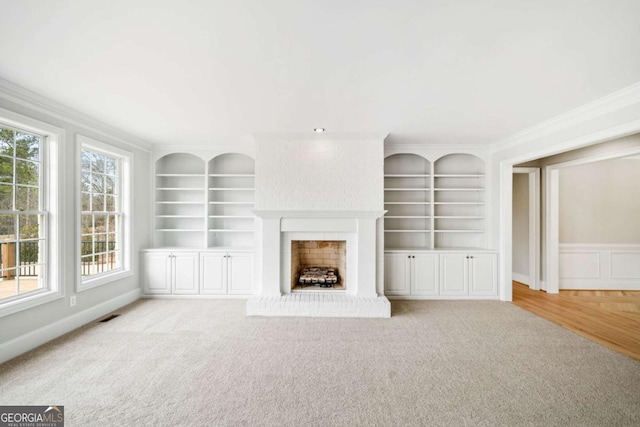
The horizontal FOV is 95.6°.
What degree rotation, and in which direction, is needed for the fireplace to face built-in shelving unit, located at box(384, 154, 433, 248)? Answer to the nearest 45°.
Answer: approximately 135° to its left

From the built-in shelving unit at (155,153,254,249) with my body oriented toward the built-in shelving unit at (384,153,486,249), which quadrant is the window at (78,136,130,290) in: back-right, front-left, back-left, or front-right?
back-right

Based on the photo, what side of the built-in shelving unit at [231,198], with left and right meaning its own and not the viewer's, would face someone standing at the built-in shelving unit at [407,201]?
left

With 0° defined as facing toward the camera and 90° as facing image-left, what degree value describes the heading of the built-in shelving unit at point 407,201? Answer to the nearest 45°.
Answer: approximately 0°

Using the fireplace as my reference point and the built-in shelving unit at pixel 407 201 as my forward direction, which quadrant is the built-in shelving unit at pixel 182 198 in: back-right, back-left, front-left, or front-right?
back-left

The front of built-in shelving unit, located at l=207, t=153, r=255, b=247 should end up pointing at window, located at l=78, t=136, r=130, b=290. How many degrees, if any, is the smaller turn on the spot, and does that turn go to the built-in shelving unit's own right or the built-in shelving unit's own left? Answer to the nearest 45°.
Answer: approximately 90° to the built-in shelving unit's own right

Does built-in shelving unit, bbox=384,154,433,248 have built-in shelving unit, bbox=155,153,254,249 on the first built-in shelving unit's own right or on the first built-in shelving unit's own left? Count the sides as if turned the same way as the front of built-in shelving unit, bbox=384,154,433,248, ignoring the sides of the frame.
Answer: on the first built-in shelving unit's own right

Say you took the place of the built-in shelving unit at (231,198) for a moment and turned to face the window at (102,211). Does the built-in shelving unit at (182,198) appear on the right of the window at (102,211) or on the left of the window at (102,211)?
right

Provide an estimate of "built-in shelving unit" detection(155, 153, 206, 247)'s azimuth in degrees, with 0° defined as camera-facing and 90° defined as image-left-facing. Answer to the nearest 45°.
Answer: approximately 0°

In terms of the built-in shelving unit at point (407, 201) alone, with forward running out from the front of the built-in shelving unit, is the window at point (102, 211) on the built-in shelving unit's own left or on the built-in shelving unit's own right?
on the built-in shelving unit's own right
